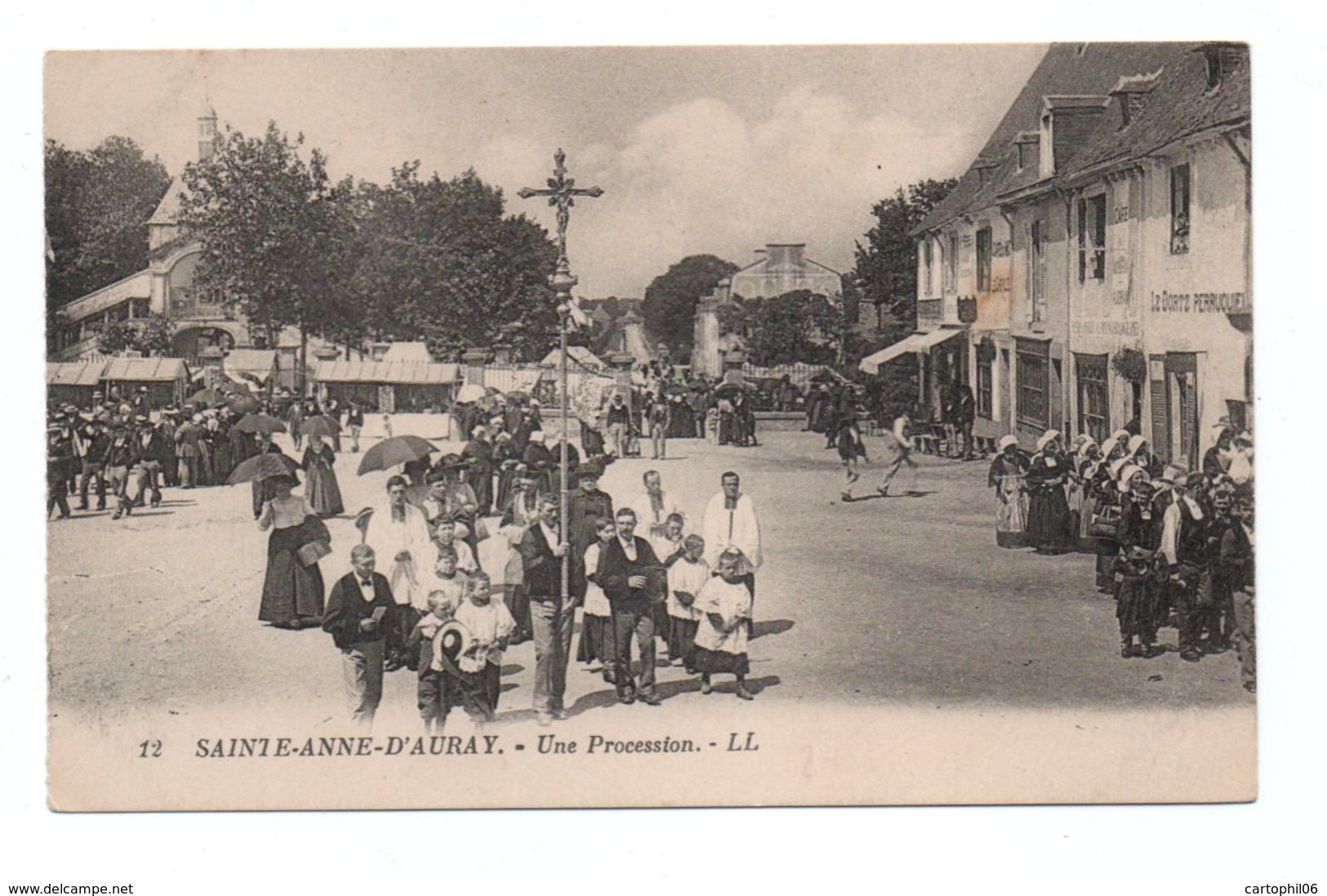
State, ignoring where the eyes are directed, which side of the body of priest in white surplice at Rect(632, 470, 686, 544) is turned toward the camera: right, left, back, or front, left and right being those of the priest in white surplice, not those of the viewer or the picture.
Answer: front

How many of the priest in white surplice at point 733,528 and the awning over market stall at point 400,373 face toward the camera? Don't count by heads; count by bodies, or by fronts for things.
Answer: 2

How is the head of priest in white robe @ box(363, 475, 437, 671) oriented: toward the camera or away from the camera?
toward the camera

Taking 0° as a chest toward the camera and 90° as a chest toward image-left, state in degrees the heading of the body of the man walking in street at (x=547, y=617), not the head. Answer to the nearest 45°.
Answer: approximately 315°

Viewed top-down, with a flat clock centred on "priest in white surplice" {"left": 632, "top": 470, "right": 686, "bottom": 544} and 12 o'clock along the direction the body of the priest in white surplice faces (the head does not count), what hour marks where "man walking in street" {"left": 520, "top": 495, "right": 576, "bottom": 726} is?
The man walking in street is roughly at 2 o'clock from the priest in white surplice.

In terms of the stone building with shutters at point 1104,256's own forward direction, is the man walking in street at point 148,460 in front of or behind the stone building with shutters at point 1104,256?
in front

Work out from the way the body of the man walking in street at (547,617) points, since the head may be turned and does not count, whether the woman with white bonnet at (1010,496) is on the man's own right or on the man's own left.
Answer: on the man's own left

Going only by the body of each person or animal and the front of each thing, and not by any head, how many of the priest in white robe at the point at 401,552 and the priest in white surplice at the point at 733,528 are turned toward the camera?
2

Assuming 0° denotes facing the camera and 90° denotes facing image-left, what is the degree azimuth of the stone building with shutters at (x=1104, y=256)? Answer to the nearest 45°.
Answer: approximately 45°

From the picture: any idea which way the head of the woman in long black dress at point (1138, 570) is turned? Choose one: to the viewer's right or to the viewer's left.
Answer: to the viewer's left

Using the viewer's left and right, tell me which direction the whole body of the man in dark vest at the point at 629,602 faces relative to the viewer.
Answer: facing the viewer

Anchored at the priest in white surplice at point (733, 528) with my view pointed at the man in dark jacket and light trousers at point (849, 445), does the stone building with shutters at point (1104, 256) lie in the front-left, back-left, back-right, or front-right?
front-right

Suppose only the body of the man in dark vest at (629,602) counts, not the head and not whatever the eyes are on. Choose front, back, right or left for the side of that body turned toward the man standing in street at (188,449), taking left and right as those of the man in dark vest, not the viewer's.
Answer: back

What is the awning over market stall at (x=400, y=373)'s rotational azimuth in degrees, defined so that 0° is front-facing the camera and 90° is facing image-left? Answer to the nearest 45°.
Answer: approximately 0°

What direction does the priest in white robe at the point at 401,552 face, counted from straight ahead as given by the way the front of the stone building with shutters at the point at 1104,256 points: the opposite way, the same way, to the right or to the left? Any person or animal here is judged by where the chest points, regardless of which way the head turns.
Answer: to the left

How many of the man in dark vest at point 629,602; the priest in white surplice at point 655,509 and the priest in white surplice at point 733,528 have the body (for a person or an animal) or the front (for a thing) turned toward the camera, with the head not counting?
3

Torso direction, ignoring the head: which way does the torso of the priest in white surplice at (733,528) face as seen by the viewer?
toward the camera
